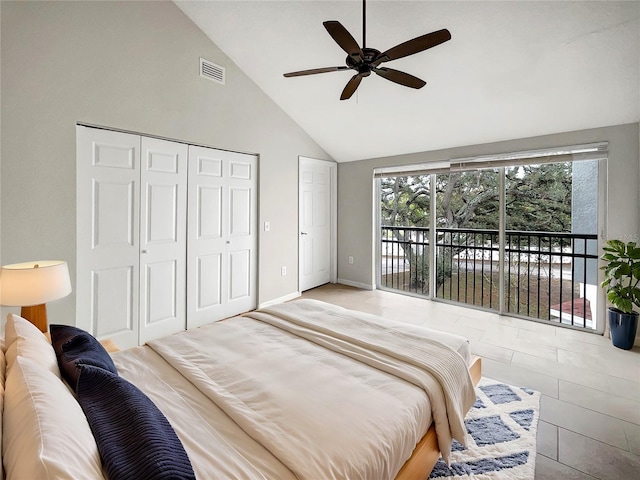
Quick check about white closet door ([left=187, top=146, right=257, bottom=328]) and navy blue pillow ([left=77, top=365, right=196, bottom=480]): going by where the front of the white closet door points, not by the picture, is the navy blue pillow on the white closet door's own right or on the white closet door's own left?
on the white closet door's own right

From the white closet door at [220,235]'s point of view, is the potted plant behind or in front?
in front

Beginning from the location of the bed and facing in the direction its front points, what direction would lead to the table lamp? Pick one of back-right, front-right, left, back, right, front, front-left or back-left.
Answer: left

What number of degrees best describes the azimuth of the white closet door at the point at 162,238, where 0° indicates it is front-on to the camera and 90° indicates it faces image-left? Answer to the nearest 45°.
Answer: approximately 315°

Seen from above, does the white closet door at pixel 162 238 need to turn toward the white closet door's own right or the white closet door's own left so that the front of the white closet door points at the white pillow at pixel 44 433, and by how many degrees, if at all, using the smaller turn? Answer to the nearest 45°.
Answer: approximately 45° to the white closet door's own right

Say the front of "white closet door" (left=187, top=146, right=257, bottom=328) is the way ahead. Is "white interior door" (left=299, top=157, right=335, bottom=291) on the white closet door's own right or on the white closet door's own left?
on the white closet door's own left

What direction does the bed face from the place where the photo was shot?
facing away from the viewer and to the right of the viewer

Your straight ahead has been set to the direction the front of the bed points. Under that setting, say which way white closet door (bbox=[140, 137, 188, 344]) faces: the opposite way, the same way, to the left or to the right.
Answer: to the right

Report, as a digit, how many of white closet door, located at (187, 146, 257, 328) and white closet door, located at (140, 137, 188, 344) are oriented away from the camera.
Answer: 0
